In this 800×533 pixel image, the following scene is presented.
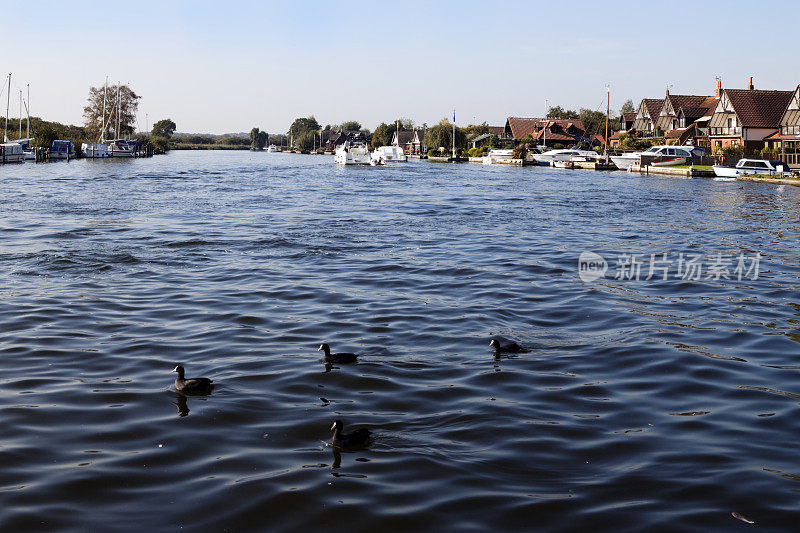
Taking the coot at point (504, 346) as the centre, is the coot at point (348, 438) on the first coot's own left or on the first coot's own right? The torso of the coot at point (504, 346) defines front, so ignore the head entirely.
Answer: on the first coot's own left

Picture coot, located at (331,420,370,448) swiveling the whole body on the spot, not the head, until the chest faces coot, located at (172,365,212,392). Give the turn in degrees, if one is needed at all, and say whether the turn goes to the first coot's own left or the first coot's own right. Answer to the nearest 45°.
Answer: approximately 45° to the first coot's own right

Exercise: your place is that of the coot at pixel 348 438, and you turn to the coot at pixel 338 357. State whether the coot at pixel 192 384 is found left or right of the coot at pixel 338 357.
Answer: left

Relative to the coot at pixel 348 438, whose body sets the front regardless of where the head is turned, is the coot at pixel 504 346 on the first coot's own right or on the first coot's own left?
on the first coot's own right

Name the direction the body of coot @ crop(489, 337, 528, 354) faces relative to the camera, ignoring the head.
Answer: to the viewer's left

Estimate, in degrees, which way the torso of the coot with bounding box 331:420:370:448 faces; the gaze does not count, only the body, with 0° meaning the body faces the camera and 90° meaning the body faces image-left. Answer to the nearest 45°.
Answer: approximately 90°

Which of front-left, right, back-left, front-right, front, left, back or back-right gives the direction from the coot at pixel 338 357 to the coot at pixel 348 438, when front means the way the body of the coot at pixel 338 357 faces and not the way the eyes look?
left

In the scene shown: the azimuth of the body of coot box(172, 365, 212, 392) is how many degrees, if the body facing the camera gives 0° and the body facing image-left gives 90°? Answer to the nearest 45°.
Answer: approximately 90°

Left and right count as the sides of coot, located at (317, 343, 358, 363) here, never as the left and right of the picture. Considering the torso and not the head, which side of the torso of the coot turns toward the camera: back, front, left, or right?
left
